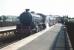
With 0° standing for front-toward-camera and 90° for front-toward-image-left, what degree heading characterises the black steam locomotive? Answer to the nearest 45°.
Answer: approximately 45°
